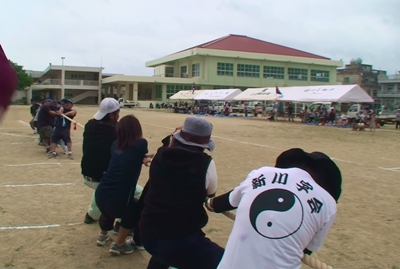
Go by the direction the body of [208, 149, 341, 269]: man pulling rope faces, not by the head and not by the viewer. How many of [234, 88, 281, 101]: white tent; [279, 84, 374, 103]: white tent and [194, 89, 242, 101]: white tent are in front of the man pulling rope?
3

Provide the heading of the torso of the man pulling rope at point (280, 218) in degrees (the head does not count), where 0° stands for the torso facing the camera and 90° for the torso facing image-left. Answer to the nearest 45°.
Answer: approximately 180°

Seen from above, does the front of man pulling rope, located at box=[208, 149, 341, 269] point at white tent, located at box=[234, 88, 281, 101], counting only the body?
yes

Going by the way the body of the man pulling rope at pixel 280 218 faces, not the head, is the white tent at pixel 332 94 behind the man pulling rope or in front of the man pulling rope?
in front

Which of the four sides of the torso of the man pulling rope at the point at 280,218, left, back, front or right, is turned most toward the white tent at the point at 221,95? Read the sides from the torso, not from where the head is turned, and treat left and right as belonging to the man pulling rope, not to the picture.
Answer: front
